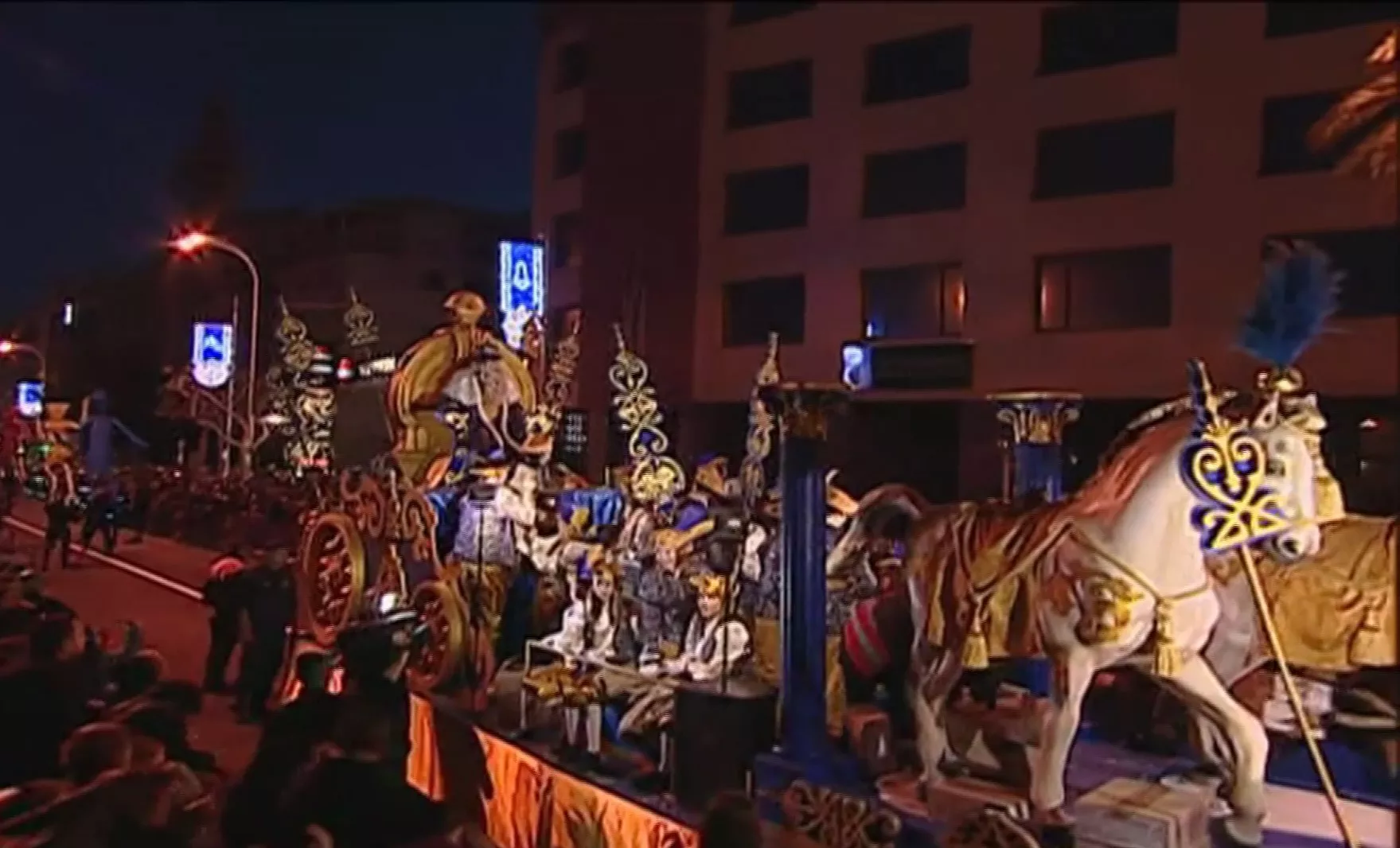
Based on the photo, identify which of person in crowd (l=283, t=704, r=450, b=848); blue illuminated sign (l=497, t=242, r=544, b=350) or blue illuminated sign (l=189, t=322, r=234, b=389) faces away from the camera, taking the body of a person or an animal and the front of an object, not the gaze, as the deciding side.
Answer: the person in crowd

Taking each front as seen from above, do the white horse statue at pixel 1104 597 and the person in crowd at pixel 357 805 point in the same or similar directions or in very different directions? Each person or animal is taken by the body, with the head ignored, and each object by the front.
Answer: very different directions

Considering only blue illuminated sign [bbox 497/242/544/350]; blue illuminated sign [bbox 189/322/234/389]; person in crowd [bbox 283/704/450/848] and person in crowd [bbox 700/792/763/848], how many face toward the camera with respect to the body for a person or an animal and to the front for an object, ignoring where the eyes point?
2

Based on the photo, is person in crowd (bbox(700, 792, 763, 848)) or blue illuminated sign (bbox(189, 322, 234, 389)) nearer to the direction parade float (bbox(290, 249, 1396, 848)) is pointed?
the person in crowd

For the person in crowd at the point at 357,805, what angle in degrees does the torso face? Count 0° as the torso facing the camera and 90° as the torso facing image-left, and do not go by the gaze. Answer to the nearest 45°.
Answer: approximately 180°

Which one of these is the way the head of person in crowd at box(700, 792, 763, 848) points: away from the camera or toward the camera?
away from the camera
